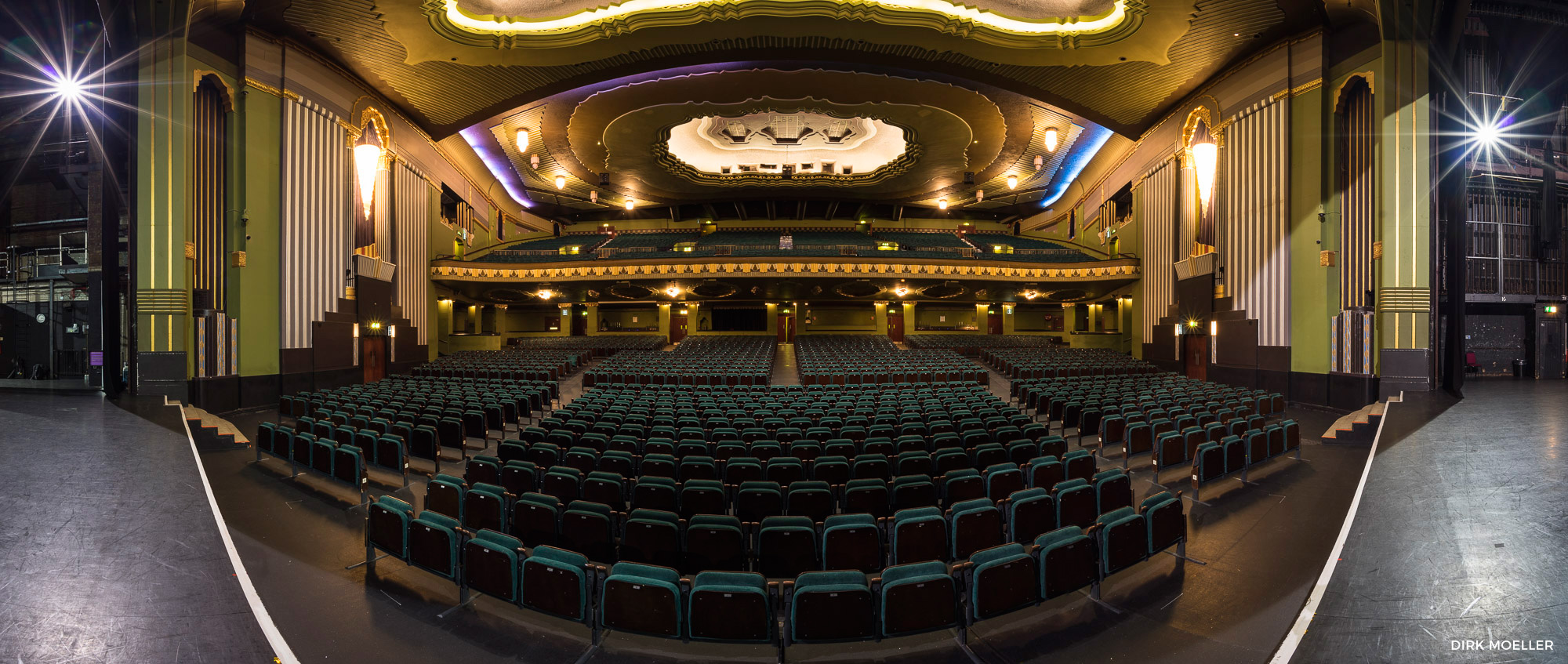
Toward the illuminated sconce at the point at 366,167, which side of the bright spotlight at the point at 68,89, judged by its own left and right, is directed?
left

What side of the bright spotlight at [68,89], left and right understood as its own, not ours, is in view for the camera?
front

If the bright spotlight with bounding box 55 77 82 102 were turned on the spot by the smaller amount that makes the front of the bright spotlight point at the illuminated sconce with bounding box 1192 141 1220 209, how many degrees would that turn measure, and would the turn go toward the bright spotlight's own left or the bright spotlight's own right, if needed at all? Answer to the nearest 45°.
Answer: approximately 45° to the bright spotlight's own left
